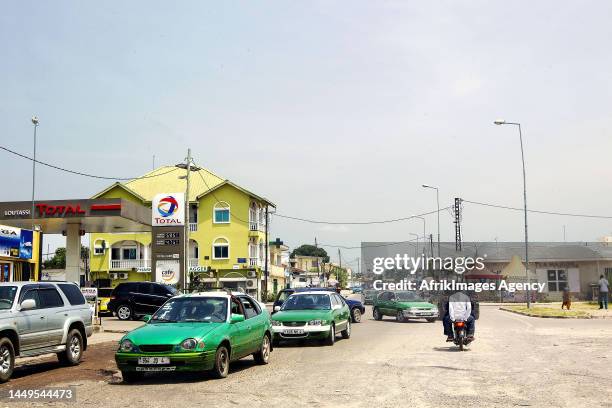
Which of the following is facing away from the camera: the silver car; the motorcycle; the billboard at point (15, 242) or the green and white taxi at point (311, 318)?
the motorcycle

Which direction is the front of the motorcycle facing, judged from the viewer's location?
facing away from the viewer

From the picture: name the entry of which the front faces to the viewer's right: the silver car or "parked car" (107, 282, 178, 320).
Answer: the parked car

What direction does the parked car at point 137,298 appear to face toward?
to the viewer's right

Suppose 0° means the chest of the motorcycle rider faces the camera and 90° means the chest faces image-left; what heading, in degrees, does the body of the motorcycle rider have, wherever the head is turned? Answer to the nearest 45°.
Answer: approximately 180°
